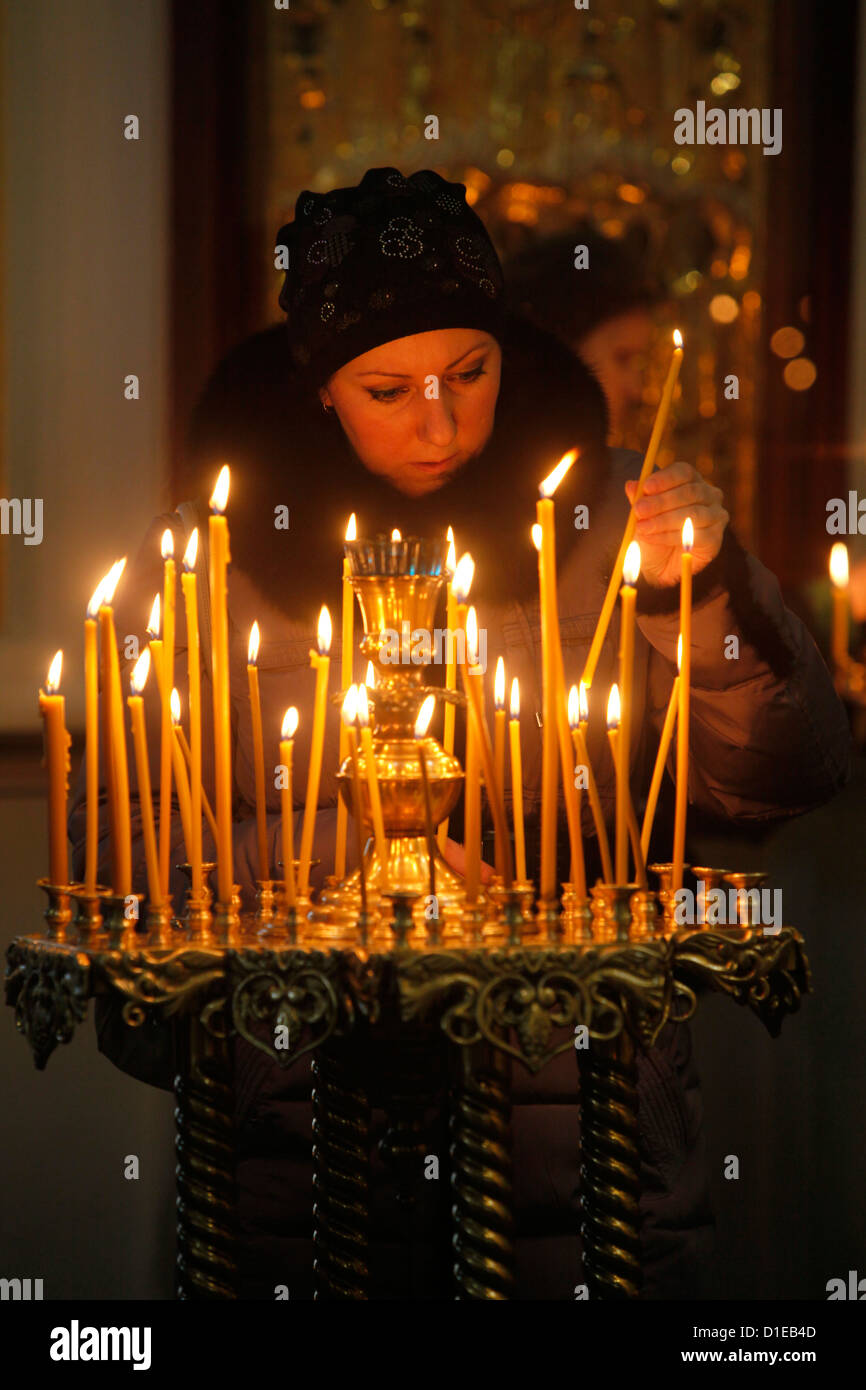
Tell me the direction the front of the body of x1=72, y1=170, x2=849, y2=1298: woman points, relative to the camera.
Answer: toward the camera
